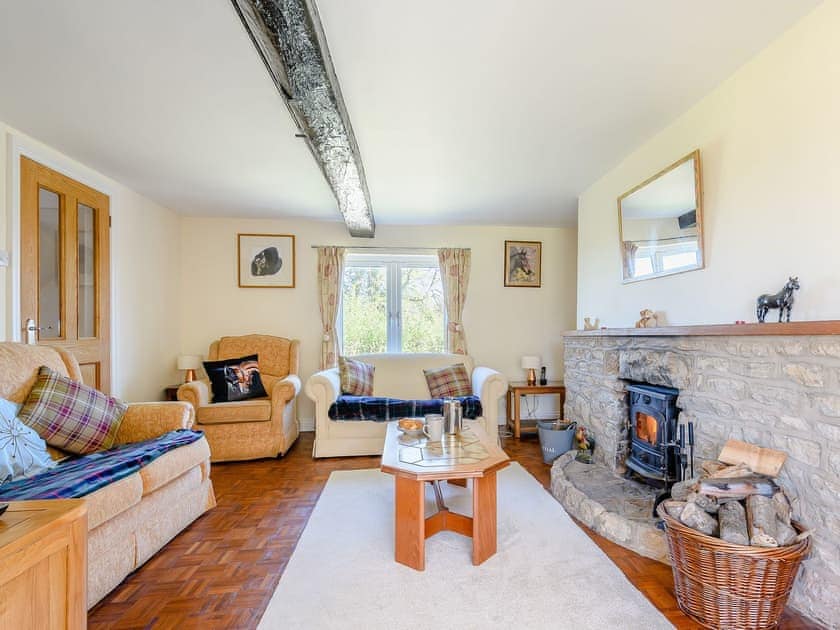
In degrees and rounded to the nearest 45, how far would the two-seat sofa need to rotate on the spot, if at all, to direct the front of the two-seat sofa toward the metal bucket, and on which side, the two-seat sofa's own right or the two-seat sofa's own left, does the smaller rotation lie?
approximately 90° to the two-seat sofa's own left

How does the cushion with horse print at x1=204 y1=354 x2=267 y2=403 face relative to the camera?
toward the camera

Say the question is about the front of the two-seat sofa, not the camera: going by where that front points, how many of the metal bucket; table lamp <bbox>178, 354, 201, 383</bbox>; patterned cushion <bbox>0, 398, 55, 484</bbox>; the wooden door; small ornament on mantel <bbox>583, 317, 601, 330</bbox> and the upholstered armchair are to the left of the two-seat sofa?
2

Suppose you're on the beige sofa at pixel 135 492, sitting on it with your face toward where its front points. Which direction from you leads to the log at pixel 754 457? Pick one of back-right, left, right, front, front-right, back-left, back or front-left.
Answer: front

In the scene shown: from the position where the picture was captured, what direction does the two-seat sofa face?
facing the viewer

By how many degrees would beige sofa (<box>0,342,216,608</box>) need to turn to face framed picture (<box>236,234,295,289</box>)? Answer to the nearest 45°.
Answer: approximately 90° to its left

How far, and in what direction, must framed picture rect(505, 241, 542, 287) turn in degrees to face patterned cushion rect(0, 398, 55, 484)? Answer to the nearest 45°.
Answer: approximately 45° to its right

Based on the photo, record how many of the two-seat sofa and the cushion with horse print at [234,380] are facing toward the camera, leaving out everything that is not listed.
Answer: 2

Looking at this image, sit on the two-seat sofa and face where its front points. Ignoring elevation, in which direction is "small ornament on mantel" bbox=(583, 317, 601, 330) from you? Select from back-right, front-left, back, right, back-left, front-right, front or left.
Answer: left

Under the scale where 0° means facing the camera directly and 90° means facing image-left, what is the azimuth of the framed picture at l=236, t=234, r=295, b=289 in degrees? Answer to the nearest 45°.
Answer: approximately 0°

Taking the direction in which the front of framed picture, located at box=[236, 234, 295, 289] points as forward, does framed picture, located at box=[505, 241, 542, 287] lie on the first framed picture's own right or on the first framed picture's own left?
on the first framed picture's own left

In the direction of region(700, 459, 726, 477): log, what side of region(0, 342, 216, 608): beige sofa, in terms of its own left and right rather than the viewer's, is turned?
front

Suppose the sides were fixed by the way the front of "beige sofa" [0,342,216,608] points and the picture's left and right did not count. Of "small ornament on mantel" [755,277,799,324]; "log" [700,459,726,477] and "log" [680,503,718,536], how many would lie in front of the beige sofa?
3

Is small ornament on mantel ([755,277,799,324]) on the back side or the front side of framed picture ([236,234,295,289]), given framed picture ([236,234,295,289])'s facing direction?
on the front side

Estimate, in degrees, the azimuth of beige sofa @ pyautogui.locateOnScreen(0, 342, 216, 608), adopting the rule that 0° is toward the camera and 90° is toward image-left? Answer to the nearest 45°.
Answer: approximately 315°
